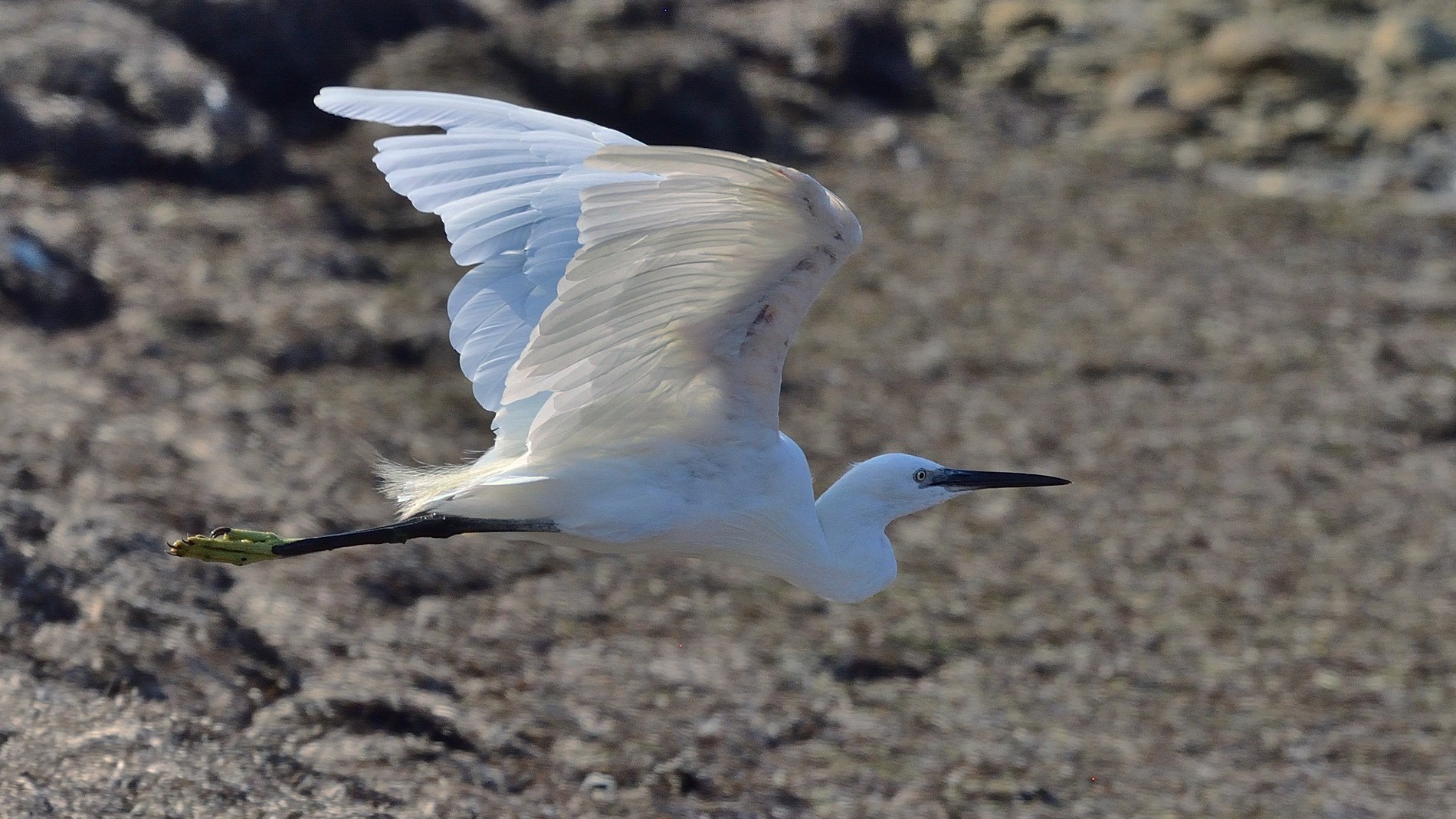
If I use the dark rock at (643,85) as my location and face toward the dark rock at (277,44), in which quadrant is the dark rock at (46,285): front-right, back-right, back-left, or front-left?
front-left

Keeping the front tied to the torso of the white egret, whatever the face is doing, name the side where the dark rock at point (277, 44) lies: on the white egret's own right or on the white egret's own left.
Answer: on the white egret's own left

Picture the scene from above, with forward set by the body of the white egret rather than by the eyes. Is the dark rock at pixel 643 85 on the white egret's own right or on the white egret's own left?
on the white egret's own left

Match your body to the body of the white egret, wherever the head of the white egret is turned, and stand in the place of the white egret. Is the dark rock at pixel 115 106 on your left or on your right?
on your left

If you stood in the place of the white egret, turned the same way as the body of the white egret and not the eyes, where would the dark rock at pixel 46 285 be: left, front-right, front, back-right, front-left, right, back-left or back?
back-left

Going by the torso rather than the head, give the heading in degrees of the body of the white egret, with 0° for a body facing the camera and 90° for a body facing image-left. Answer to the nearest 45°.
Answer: approximately 270°
